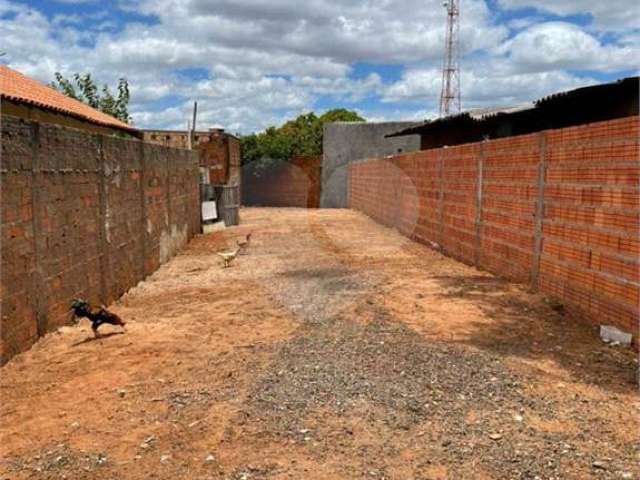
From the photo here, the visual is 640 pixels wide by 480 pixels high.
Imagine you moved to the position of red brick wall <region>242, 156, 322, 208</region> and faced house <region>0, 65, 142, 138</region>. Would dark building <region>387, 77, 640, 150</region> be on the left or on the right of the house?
left

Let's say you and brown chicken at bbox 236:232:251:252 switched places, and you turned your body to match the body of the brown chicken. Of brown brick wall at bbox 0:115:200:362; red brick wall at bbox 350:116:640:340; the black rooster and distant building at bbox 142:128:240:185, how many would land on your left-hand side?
1
